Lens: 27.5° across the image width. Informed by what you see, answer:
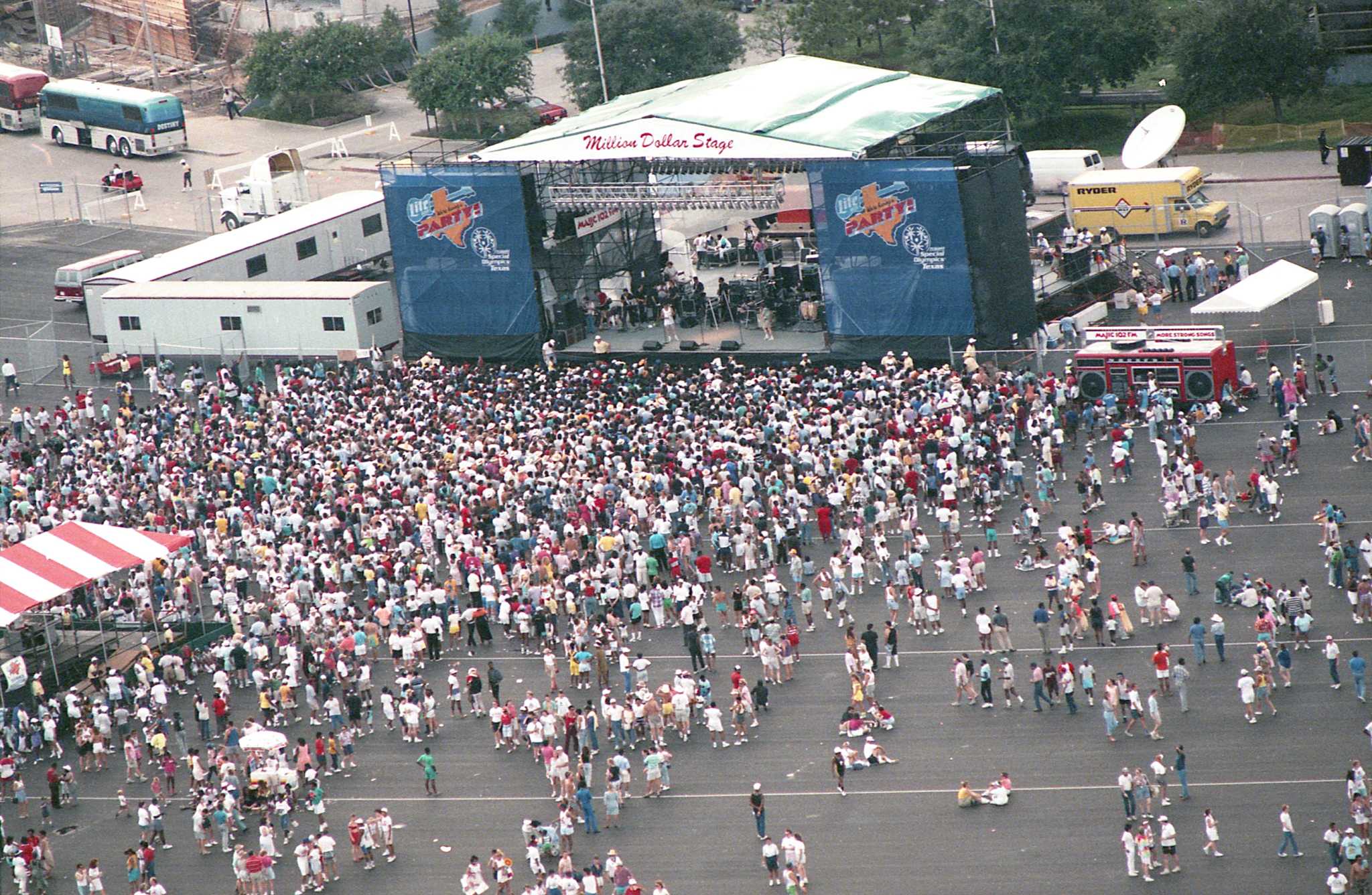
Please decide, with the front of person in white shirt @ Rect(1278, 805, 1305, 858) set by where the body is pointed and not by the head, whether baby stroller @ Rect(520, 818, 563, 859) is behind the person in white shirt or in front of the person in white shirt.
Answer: behind

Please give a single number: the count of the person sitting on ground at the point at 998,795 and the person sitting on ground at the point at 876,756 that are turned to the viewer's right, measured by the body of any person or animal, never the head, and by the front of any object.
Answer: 1

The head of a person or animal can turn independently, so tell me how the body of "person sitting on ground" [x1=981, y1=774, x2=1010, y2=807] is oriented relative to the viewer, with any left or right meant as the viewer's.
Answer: facing to the left of the viewer

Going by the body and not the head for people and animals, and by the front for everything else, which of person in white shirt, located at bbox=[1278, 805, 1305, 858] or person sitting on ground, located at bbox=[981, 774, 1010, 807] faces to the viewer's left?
the person sitting on ground

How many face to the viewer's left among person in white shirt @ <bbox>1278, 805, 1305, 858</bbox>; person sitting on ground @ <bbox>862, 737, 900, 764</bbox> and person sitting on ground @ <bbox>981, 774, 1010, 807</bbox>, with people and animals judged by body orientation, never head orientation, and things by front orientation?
1

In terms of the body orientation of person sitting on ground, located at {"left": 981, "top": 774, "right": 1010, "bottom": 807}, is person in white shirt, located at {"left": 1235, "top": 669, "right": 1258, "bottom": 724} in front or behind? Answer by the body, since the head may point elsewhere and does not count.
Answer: behind

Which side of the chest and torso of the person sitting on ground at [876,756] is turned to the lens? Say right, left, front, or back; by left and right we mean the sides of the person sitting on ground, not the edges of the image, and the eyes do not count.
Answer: right

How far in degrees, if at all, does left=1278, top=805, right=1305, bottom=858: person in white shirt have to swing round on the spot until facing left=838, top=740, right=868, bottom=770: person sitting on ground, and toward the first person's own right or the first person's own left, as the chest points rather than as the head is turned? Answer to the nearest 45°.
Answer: approximately 135° to the first person's own left

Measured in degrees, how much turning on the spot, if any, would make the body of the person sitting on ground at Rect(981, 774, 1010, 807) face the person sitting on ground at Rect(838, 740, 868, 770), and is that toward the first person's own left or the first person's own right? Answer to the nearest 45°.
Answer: approximately 45° to the first person's own right

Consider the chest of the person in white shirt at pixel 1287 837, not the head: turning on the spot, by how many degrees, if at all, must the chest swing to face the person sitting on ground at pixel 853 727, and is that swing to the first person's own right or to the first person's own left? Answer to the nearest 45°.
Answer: approximately 135° to the first person's own left

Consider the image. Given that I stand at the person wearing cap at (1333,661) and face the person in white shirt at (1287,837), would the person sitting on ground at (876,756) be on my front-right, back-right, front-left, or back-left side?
front-right

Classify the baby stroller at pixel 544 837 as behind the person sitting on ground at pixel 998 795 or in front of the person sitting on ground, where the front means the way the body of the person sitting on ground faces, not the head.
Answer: in front
